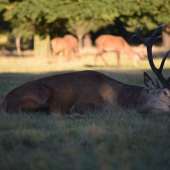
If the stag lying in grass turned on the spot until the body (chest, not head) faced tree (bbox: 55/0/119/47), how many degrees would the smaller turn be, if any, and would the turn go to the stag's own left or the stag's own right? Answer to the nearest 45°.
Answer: approximately 90° to the stag's own left

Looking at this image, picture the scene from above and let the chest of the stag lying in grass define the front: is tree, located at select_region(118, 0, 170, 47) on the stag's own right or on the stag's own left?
on the stag's own left

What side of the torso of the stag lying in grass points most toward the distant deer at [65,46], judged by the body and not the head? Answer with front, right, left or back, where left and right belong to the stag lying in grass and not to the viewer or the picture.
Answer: left

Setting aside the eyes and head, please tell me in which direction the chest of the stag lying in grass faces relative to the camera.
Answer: to the viewer's right
